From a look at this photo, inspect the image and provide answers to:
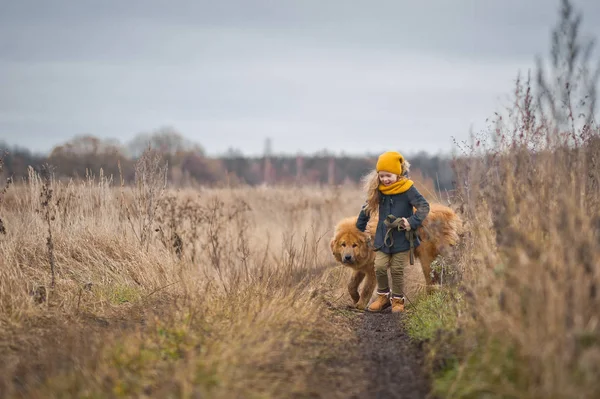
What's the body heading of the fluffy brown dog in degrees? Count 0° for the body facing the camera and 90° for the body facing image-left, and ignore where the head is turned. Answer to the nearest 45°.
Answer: approximately 45°

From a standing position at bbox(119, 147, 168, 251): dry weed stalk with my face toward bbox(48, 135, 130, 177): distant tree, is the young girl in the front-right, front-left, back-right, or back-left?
back-right

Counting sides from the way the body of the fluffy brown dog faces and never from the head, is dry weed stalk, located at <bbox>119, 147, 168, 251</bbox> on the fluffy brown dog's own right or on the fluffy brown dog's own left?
on the fluffy brown dog's own right

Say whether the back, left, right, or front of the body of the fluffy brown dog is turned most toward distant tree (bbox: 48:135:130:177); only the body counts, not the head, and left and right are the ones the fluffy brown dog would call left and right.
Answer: right
